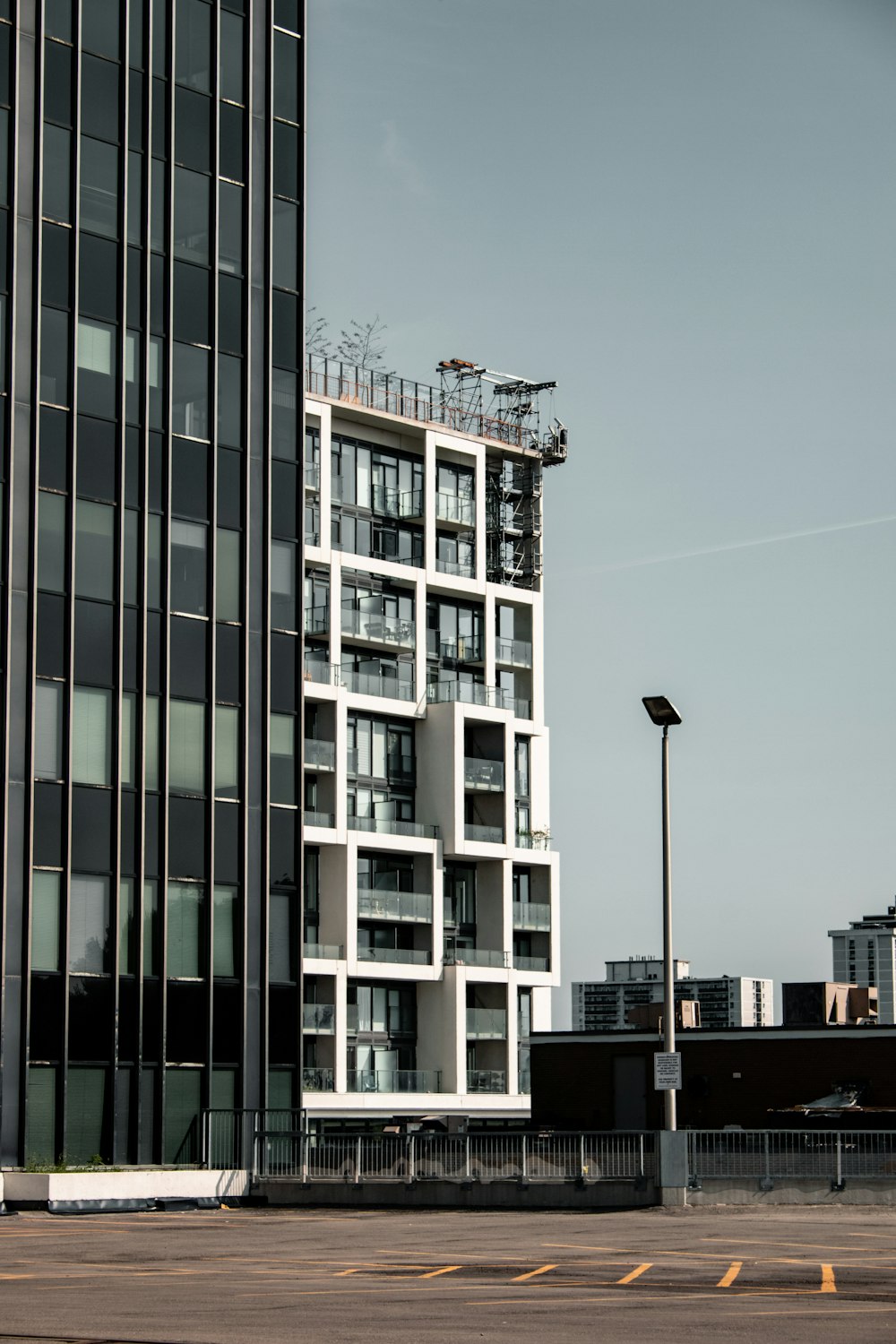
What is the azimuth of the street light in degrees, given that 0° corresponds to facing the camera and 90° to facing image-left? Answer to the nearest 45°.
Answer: approximately 45°
